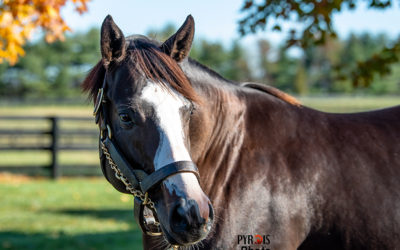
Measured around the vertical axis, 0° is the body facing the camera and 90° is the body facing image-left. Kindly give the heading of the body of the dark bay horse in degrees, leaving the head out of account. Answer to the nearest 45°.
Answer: approximately 45°
